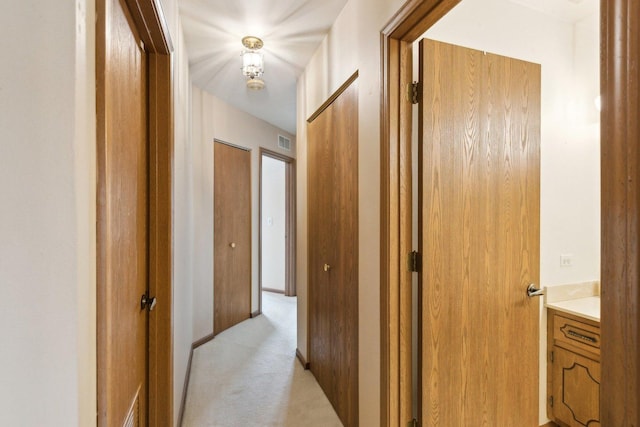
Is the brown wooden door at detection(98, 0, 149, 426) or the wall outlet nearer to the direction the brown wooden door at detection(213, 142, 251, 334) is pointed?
the wall outlet

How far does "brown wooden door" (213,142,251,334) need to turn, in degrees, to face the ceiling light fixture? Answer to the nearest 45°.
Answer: approximately 45° to its right

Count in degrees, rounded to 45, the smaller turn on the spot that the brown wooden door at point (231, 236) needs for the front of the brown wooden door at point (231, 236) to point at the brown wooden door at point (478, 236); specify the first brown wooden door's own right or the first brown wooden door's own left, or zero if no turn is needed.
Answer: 0° — it already faces it

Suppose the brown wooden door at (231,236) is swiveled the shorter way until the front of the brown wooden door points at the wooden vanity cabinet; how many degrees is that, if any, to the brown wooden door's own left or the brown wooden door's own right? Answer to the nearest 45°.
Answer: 0° — it already faces it

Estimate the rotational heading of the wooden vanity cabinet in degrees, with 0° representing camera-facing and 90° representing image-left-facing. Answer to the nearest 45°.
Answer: approximately 45°
